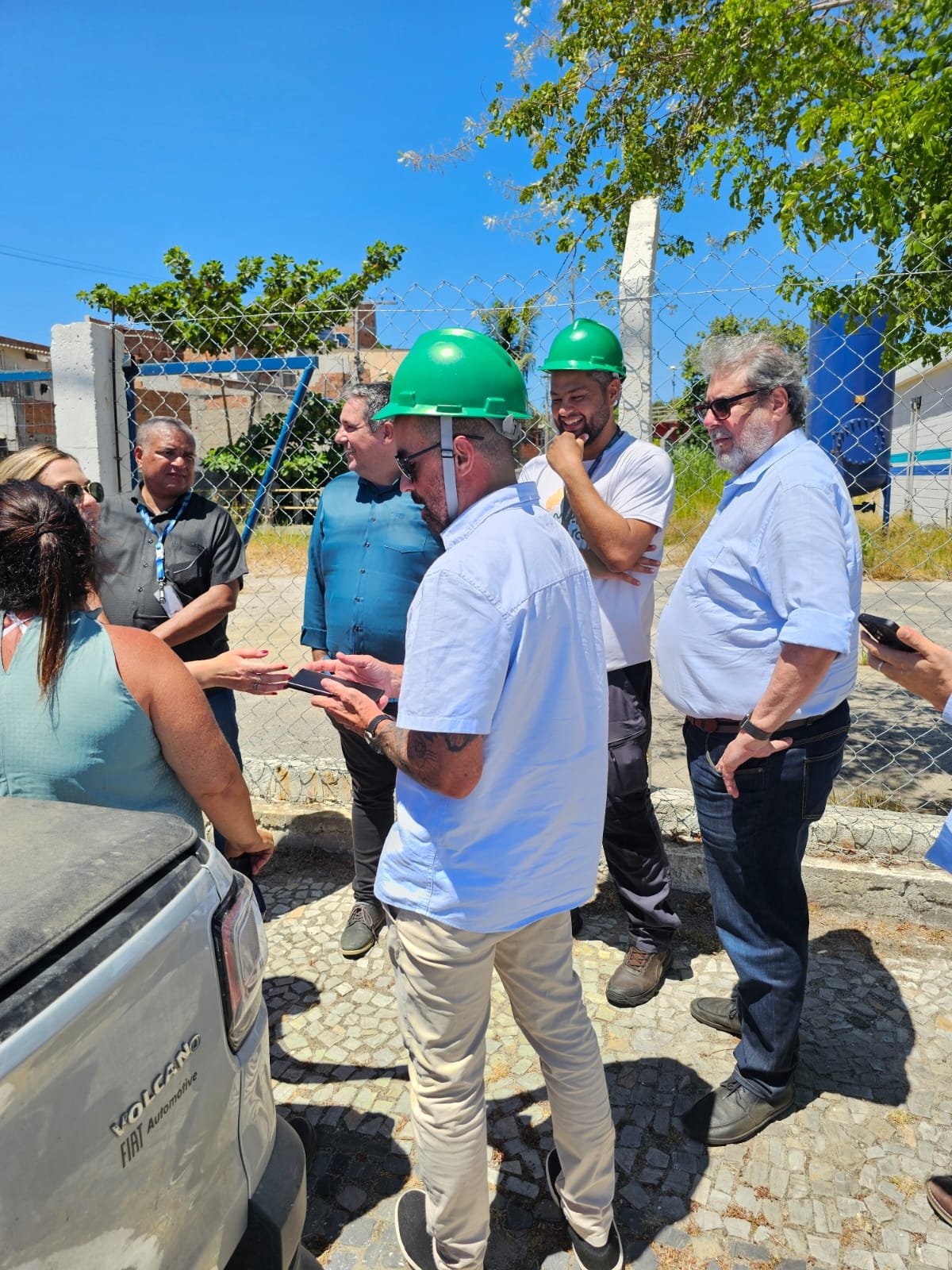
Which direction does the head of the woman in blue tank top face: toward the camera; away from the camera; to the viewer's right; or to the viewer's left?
away from the camera

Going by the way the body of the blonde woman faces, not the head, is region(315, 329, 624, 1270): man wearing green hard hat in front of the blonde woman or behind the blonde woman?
in front

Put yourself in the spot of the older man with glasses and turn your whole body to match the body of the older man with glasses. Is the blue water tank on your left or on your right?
on your right

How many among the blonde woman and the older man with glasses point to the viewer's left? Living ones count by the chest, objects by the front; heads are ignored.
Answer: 1

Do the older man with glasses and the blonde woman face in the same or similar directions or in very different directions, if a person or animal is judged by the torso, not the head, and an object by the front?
very different directions

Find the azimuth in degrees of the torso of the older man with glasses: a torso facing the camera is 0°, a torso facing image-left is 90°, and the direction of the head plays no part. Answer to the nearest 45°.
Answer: approximately 90°

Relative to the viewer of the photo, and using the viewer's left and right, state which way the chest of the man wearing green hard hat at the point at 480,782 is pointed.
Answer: facing away from the viewer and to the left of the viewer

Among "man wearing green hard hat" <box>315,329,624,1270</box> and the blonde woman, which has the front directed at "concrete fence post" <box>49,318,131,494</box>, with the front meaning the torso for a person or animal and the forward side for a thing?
the man wearing green hard hat

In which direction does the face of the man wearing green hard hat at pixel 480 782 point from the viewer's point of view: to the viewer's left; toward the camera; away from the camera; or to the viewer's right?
to the viewer's left

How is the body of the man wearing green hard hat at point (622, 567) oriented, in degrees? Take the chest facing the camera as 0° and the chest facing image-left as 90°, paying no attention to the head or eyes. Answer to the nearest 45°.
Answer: approximately 45°

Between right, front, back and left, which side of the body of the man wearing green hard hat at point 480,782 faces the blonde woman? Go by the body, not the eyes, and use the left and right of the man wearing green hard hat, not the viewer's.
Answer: front

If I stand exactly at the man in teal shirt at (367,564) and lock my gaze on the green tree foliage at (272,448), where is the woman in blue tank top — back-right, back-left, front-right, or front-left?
back-left
